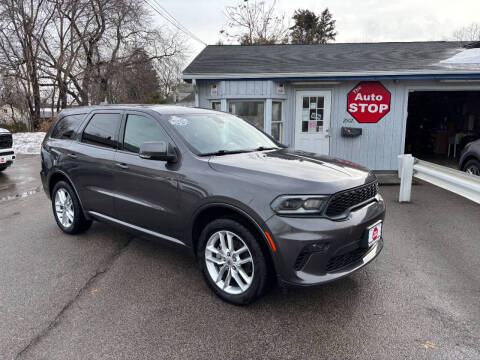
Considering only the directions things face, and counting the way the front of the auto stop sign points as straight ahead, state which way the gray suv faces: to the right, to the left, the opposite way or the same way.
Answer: to the left

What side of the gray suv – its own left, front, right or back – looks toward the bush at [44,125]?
back

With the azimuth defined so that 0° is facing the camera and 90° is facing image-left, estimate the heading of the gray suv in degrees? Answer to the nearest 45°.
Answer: approximately 315°

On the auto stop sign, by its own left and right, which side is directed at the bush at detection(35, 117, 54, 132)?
right

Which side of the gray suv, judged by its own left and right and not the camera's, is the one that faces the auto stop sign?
left

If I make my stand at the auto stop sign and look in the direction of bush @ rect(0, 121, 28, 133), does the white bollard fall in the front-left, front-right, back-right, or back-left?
back-left

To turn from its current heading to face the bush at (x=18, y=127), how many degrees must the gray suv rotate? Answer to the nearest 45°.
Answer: approximately 180°

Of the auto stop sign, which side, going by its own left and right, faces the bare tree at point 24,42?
right
